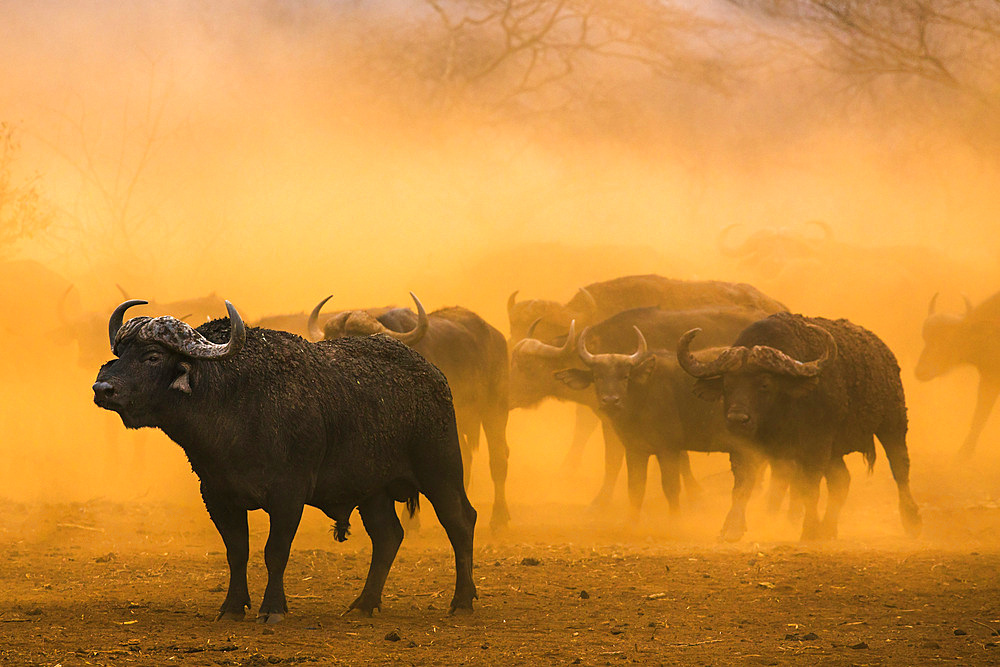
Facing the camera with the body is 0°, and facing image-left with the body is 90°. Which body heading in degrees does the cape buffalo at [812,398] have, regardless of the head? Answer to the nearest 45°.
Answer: approximately 45°

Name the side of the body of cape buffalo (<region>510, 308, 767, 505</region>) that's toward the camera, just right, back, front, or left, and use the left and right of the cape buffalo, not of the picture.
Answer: left

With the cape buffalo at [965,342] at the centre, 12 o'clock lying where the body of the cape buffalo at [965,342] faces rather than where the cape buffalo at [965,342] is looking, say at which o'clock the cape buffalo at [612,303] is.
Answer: the cape buffalo at [612,303] is roughly at 11 o'clock from the cape buffalo at [965,342].

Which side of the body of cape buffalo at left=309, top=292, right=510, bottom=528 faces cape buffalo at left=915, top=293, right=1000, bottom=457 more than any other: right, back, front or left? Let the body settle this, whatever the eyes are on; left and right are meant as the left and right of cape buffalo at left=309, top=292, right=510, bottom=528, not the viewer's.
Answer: back

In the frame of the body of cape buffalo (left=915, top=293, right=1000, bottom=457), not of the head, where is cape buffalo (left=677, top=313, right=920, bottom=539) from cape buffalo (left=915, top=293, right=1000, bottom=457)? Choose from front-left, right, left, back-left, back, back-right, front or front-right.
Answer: left

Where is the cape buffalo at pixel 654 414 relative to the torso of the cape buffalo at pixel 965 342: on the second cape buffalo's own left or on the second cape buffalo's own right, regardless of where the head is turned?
on the second cape buffalo's own left

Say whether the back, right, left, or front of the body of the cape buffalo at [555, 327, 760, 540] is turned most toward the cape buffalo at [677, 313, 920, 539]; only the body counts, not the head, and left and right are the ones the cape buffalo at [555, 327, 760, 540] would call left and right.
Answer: left

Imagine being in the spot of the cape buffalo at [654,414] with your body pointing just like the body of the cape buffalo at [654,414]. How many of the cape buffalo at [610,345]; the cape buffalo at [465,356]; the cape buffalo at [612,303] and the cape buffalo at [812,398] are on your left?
1

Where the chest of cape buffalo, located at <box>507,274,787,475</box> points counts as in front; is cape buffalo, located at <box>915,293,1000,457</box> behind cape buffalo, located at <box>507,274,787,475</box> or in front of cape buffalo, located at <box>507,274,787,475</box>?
behind

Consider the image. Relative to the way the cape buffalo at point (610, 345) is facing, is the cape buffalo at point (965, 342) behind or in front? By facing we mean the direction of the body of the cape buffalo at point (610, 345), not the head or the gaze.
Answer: behind

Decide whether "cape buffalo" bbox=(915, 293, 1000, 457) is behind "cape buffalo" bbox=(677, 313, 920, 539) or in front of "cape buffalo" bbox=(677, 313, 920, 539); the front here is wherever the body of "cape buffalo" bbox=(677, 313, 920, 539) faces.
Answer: behind

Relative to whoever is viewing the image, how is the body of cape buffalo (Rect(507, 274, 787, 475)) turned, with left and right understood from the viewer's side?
facing to the left of the viewer

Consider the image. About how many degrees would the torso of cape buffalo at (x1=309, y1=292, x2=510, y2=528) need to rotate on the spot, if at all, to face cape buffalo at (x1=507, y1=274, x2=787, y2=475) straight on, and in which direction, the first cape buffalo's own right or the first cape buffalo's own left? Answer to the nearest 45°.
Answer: approximately 180°

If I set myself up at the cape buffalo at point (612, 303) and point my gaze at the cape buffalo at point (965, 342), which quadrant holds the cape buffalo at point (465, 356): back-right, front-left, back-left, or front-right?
back-right
